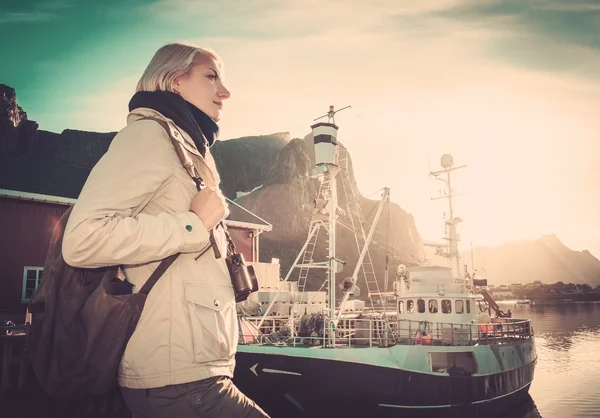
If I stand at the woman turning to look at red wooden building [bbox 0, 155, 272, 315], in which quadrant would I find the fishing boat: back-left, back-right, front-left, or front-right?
front-right

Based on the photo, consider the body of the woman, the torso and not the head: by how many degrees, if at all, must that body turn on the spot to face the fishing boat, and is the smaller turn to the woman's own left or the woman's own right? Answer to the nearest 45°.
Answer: approximately 45° to the woman's own left

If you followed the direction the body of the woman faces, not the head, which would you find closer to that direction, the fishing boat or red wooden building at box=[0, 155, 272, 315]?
the fishing boat

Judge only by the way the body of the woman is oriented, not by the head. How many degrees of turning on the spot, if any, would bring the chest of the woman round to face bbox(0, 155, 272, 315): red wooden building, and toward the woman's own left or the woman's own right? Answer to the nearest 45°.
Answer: approximately 90° to the woman's own left

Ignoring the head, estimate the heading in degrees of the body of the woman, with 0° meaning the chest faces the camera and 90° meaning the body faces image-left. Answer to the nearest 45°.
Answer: approximately 270°

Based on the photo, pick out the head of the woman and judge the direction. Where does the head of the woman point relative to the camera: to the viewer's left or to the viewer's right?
to the viewer's right

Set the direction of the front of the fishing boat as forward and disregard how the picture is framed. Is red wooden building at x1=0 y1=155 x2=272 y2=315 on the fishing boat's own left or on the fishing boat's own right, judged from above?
on the fishing boat's own right
